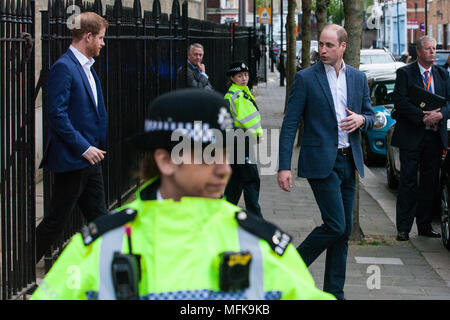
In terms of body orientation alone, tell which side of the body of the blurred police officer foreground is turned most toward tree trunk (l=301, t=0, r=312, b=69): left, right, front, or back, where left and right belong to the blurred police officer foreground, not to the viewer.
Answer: back

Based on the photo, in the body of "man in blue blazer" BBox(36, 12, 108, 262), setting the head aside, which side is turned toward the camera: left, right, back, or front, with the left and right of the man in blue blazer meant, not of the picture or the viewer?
right

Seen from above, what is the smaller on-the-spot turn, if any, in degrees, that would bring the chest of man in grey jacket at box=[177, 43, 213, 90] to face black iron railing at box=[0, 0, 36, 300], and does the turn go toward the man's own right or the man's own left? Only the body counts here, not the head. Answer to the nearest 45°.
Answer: approximately 45° to the man's own right

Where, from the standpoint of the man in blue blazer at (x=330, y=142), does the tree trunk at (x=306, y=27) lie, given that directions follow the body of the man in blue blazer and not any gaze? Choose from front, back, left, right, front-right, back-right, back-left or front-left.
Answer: back-left

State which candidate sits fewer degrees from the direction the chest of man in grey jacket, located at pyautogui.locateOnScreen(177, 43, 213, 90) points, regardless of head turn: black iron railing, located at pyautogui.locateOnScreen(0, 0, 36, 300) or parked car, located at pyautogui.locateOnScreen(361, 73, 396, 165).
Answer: the black iron railing

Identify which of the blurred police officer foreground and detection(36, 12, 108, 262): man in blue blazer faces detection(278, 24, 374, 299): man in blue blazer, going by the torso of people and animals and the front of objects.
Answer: detection(36, 12, 108, 262): man in blue blazer

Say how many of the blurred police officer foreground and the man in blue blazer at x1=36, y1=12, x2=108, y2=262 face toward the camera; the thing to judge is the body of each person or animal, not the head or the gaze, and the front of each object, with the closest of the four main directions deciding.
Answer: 1

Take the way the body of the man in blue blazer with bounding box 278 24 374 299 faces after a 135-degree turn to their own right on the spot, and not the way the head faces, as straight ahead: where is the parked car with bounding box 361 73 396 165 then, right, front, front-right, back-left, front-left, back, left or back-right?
right

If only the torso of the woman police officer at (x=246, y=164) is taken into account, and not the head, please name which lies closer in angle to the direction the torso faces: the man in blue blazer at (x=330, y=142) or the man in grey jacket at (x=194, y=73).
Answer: the man in blue blazer

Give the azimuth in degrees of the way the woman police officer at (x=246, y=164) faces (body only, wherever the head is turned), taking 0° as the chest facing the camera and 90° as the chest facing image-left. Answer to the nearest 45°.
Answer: approximately 315°

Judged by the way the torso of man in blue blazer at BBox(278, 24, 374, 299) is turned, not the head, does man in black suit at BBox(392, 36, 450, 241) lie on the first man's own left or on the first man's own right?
on the first man's own left
